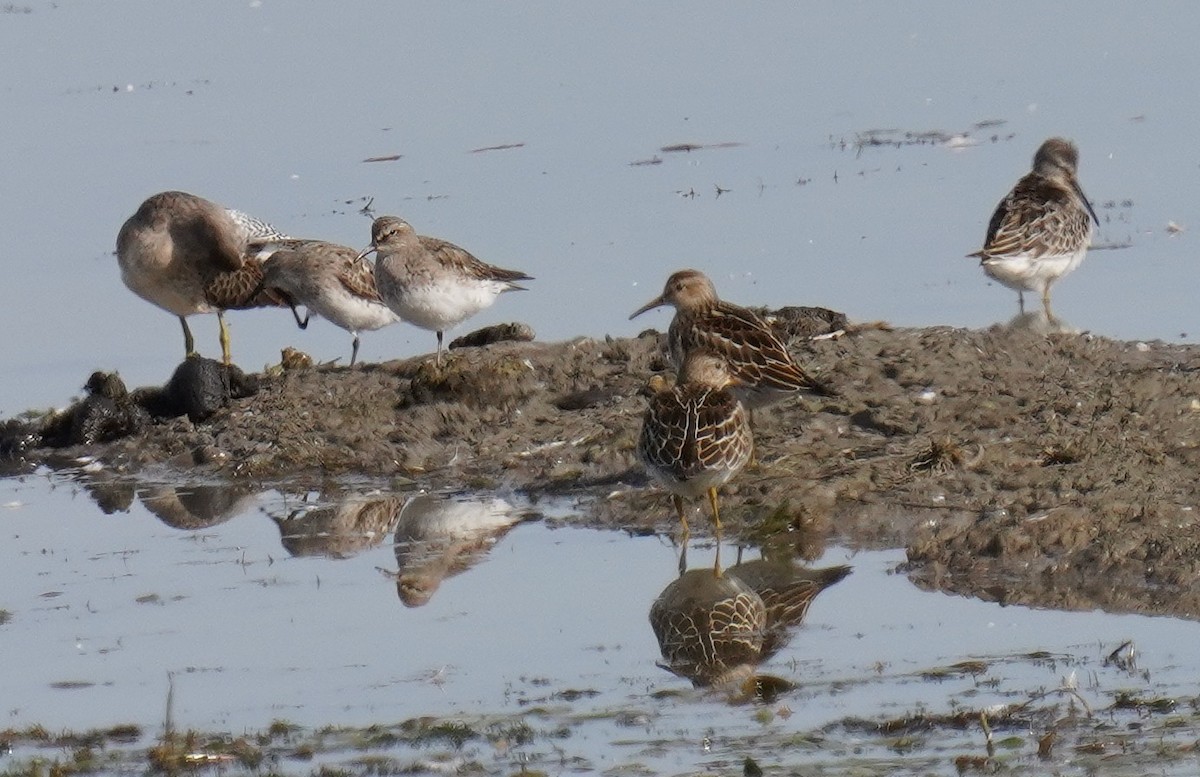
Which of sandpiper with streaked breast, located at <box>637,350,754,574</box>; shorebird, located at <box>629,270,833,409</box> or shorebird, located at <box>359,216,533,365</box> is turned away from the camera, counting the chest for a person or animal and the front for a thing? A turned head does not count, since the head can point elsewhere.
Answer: the sandpiper with streaked breast

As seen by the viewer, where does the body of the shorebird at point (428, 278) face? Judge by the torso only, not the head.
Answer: to the viewer's left

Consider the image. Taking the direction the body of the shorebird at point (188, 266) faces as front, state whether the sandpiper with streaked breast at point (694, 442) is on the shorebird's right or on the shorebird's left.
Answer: on the shorebird's left

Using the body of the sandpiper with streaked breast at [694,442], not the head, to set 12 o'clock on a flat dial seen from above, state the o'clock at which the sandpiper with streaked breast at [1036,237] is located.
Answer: the sandpiper with streaked breast at [1036,237] is roughly at 1 o'clock from the sandpiper with streaked breast at [694,442].

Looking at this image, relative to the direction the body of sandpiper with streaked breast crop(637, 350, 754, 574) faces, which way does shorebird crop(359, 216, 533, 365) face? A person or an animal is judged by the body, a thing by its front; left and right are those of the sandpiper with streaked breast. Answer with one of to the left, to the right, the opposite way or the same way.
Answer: to the left

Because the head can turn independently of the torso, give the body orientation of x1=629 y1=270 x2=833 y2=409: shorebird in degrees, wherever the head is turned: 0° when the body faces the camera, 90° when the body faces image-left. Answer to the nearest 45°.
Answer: approximately 90°

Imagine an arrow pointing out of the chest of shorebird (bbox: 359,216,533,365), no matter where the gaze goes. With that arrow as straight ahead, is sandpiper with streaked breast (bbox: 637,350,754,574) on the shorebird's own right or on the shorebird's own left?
on the shorebird's own left

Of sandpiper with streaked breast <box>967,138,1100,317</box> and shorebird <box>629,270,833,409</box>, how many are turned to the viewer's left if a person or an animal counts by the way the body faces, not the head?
1

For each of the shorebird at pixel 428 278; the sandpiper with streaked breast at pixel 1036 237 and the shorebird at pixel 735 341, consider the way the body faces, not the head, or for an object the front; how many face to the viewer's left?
2

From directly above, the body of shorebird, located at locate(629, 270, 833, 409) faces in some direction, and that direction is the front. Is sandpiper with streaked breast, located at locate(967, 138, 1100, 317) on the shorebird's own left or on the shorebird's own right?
on the shorebird's own right

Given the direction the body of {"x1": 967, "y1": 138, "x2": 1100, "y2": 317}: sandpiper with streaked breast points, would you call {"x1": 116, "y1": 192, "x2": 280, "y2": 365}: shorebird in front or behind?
behind

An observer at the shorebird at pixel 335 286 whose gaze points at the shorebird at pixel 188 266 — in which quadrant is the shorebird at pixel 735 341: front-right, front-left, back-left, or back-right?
back-left
